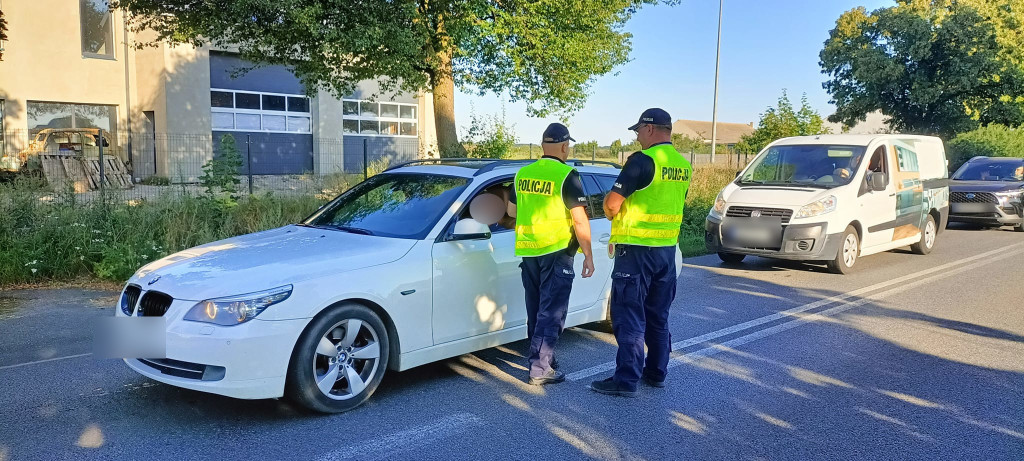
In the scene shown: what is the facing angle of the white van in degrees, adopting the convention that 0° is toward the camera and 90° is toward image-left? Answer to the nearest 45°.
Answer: approximately 45°

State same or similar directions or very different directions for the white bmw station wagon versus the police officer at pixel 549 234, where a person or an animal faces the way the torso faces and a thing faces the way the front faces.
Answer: very different directions

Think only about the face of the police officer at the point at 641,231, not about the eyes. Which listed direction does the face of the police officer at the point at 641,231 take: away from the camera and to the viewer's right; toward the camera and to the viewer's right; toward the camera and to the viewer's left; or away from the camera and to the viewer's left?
away from the camera and to the viewer's left

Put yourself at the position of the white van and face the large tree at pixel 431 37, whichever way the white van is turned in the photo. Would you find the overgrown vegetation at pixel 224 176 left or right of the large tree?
left

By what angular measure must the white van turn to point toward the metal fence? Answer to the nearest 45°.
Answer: approximately 45° to its right

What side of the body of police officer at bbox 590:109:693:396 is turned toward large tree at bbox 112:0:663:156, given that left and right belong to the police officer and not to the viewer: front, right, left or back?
front

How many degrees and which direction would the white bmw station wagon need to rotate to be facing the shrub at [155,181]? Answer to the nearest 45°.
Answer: approximately 90° to its right

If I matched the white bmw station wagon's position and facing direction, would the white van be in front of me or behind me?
behind

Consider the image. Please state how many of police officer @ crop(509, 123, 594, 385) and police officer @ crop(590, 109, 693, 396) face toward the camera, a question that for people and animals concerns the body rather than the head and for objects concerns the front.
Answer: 0

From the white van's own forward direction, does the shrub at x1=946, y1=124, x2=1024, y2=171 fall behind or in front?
behind

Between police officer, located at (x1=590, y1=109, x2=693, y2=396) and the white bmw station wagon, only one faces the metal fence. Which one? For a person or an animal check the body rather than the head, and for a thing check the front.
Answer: the police officer

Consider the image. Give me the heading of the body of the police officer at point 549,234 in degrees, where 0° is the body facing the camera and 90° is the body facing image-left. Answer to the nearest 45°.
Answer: approximately 225°

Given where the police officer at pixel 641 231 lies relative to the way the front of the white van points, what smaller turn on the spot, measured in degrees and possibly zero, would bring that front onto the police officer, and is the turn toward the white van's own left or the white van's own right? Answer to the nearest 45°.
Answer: approximately 45° to the white van's own left

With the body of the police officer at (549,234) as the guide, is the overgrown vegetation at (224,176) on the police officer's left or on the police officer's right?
on the police officer's left

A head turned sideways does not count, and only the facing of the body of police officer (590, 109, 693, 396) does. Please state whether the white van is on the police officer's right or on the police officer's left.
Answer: on the police officer's right

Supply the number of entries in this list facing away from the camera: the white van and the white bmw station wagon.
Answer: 0

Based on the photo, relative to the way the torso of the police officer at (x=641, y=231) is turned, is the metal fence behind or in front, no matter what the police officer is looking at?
in front
